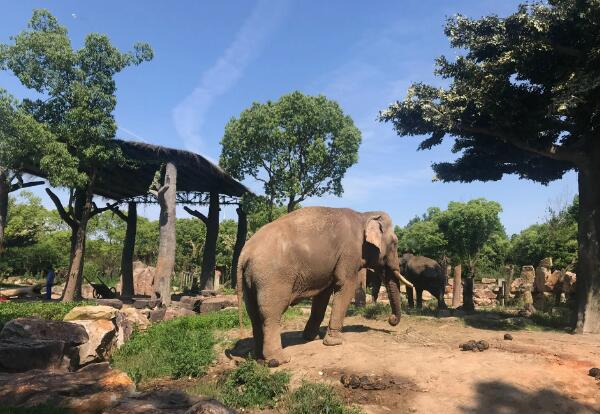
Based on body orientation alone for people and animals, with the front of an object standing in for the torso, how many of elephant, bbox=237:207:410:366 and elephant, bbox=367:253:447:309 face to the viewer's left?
1

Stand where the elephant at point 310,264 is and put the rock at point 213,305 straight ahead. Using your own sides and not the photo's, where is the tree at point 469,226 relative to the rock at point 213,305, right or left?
right

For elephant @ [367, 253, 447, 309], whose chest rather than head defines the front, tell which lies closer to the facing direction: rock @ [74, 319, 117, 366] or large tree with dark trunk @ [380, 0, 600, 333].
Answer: the rock

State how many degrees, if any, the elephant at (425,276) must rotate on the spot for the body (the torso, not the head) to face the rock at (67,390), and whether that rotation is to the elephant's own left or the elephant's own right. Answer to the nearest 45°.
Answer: approximately 90° to the elephant's own left

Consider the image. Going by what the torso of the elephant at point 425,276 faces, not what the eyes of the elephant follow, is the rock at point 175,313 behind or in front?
in front

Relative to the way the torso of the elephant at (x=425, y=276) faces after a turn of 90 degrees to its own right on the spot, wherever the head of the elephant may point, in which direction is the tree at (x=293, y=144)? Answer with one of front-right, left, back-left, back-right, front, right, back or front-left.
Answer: front-left

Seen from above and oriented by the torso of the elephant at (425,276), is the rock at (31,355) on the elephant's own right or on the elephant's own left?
on the elephant's own left

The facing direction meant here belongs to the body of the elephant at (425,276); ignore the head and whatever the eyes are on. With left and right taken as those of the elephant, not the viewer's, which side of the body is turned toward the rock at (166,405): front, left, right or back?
left

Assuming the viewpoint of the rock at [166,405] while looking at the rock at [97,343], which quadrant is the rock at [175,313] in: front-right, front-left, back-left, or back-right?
front-right

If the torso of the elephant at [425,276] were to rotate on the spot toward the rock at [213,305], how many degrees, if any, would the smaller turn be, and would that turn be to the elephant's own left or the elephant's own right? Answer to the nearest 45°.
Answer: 0° — it already faces it

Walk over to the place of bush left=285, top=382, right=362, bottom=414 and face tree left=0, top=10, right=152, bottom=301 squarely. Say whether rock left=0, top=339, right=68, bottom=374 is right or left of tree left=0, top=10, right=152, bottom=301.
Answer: left

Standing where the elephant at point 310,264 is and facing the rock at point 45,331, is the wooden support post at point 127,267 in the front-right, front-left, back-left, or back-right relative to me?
front-right

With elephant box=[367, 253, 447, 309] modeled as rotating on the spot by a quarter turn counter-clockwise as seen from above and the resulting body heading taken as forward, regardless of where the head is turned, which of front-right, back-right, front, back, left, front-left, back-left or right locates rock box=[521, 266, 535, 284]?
back-left

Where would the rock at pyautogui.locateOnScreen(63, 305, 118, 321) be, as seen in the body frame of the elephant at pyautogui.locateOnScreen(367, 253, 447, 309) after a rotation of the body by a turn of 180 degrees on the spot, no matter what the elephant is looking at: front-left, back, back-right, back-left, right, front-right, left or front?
back-right

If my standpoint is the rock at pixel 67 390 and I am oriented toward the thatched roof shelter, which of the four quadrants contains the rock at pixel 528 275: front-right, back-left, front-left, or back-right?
front-right

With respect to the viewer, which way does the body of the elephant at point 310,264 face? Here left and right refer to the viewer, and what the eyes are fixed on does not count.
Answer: facing away from the viewer and to the right of the viewer

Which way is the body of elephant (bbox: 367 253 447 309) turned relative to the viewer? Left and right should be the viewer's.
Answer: facing to the left of the viewer

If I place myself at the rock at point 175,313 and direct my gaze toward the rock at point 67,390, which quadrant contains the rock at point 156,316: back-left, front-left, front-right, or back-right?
front-right

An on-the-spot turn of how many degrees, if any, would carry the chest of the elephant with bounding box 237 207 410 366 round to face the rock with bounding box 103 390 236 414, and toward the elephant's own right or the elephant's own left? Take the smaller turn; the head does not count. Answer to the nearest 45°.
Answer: approximately 135° to the elephant's own right
